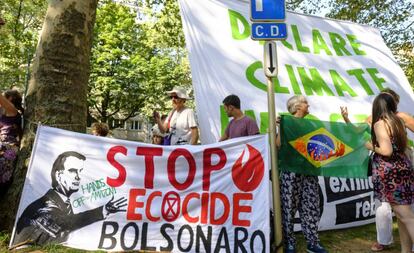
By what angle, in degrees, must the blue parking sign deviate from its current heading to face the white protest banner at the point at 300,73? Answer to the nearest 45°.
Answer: approximately 180°

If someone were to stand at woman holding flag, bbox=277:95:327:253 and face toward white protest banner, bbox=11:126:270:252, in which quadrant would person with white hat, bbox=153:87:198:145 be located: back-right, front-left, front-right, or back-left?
front-right

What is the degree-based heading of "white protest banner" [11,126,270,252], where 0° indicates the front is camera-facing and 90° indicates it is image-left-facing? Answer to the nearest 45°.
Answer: approximately 0°

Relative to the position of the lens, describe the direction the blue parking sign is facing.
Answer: facing the viewer

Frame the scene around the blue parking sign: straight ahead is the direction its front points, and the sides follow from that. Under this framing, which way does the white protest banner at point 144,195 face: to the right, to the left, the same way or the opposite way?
the same way

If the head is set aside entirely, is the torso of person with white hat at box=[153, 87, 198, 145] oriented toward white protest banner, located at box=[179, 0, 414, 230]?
no

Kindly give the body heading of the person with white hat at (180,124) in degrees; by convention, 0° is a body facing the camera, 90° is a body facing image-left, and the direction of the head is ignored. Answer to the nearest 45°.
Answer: approximately 45°

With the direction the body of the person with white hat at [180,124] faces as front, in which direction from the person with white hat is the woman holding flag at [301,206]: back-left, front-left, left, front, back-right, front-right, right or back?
left
